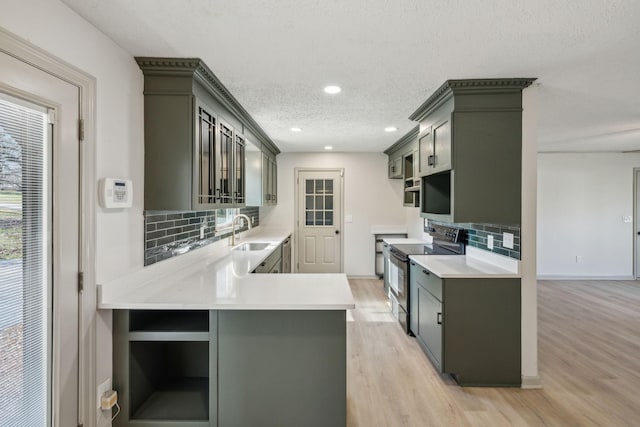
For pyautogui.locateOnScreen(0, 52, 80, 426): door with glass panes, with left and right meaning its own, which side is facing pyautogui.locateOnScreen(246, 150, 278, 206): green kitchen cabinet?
left

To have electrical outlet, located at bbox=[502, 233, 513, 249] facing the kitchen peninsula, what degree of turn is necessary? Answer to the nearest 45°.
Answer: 0° — it already faces it

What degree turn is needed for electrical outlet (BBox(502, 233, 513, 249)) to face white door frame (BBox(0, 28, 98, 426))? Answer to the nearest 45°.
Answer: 0° — it already faces it

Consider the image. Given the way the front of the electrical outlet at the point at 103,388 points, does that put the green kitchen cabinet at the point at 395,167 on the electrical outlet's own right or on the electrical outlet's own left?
on the electrical outlet's own left

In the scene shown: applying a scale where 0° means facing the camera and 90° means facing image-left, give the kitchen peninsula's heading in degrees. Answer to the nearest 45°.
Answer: approximately 0°

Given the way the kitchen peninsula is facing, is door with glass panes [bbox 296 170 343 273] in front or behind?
behind

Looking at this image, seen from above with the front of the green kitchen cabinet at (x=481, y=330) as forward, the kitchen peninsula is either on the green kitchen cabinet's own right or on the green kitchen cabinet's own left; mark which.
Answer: on the green kitchen cabinet's own left

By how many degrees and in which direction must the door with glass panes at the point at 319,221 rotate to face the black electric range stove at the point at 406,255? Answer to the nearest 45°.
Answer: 0° — it already faces it

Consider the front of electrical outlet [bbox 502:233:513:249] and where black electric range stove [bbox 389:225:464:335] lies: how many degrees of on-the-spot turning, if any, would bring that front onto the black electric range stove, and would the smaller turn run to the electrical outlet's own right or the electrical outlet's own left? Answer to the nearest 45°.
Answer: approximately 90° to the electrical outlet's own right

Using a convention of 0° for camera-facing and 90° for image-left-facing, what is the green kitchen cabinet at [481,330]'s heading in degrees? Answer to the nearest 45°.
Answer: approximately 90°

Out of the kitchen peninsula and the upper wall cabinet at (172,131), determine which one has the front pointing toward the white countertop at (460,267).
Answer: the upper wall cabinet
